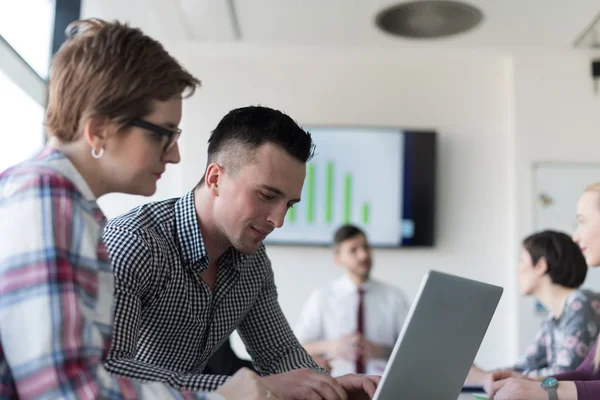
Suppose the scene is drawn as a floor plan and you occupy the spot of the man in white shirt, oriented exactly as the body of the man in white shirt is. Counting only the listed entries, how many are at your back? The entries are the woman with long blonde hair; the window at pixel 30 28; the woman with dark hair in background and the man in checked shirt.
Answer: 0

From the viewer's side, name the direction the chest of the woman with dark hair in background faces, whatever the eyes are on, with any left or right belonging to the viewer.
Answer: facing to the left of the viewer

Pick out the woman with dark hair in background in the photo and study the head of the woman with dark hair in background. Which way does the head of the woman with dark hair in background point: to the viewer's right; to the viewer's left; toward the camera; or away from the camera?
to the viewer's left

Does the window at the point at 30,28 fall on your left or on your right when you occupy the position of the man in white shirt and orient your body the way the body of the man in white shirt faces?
on your right

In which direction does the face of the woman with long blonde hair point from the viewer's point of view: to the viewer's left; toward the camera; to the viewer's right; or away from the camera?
to the viewer's left

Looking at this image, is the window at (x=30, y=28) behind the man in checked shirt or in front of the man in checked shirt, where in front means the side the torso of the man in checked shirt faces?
behind

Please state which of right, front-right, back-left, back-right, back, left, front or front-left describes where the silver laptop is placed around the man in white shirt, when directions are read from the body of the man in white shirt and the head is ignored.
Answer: front

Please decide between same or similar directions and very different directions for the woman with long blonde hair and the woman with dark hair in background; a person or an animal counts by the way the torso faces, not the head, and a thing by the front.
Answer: same or similar directions

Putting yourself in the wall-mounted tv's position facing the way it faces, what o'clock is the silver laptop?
The silver laptop is roughly at 12 o'clock from the wall-mounted tv.

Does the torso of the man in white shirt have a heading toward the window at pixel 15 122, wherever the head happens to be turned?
no

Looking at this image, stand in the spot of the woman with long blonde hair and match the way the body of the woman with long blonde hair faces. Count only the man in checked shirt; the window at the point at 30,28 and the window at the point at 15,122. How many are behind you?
0

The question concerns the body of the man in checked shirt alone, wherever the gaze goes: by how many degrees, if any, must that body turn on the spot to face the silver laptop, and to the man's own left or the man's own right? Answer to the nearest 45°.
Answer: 0° — they already face it

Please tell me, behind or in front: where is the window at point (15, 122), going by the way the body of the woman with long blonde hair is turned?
in front

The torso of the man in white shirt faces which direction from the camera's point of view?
toward the camera

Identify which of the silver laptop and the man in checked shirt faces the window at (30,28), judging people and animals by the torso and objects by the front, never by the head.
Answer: the silver laptop

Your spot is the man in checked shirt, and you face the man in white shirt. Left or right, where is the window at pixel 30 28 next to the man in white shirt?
left

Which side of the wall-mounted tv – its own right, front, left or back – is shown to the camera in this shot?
front

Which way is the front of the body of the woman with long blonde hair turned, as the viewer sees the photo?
to the viewer's left

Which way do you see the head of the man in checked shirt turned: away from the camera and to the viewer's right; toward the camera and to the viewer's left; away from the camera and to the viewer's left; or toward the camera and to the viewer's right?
toward the camera and to the viewer's right

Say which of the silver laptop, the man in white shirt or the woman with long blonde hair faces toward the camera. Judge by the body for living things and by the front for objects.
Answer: the man in white shirt
